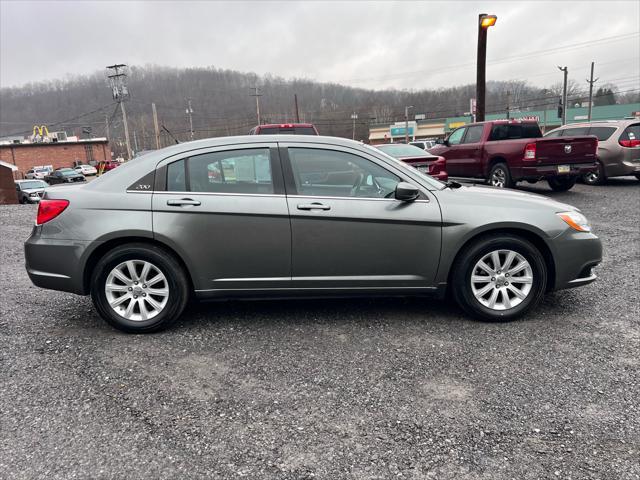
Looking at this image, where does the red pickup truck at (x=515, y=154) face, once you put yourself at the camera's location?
facing away from the viewer and to the left of the viewer

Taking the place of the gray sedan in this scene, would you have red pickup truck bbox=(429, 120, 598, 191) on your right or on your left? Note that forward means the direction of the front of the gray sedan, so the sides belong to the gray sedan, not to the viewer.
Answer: on your left

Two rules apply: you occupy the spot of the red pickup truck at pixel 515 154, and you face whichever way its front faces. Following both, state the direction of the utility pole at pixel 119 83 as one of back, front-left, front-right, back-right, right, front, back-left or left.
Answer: front

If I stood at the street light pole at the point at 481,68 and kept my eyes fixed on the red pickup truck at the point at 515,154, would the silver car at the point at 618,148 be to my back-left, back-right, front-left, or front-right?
front-left

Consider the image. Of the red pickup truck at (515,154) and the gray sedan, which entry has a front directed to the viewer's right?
the gray sedan

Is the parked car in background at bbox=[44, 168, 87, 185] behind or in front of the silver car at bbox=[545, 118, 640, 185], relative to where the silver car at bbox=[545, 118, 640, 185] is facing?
in front

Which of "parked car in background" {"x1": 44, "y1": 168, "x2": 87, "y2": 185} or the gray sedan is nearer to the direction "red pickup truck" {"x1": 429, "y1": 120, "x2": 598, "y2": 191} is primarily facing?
the parked car in background

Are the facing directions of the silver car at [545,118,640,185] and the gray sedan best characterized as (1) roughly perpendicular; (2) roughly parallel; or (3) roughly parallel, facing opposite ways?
roughly perpendicular

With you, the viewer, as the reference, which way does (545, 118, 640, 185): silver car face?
facing away from the viewer and to the left of the viewer

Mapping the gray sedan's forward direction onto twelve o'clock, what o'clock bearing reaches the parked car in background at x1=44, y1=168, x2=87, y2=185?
The parked car in background is roughly at 8 o'clock from the gray sedan.

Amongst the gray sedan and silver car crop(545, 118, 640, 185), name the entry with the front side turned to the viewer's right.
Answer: the gray sedan

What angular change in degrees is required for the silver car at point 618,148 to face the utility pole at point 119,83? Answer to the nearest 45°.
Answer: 0° — it already faces it

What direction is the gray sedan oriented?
to the viewer's right

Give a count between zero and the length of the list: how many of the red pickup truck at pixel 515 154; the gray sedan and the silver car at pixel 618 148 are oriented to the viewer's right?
1

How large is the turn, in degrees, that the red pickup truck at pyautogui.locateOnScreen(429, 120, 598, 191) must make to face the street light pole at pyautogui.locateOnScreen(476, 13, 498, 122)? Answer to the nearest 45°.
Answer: approximately 45° to its right
